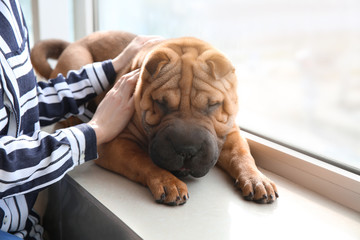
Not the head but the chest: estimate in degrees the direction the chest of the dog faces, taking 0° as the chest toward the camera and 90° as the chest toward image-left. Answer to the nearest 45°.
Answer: approximately 315°
